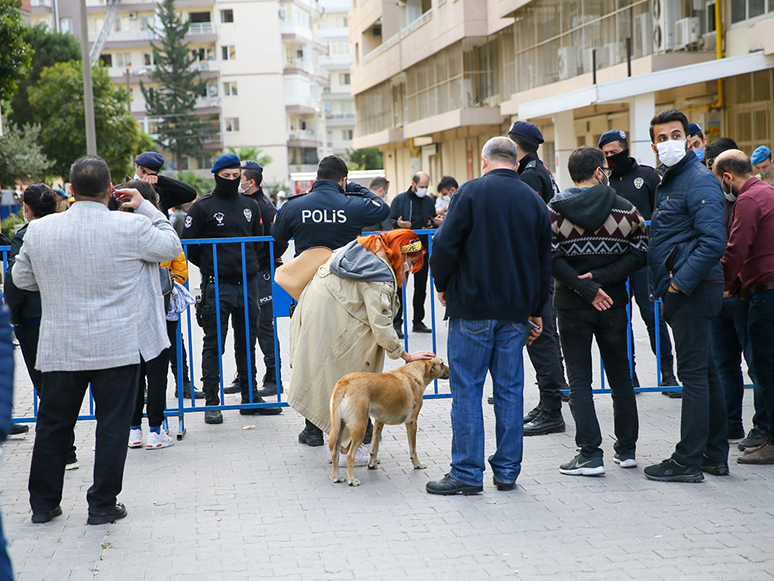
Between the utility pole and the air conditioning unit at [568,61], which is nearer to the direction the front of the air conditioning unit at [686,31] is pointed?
the utility pole

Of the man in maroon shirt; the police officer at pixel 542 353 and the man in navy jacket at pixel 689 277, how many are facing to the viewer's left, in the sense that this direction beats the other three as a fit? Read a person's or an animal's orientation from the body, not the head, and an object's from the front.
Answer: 3

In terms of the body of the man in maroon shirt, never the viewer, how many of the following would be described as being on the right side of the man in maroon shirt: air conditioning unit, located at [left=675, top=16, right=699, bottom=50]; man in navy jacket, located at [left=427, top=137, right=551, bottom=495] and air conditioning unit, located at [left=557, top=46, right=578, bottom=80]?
2

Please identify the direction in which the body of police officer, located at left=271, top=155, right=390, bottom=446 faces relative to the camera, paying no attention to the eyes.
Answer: away from the camera

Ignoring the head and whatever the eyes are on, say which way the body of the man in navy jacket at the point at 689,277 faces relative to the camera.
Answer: to the viewer's left

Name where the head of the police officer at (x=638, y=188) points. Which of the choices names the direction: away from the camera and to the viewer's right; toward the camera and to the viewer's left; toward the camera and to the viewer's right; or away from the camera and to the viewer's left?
toward the camera and to the viewer's left

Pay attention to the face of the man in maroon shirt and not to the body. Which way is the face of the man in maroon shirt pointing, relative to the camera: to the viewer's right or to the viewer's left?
to the viewer's left

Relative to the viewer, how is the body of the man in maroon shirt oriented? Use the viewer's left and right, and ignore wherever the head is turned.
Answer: facing to the left of the viewer

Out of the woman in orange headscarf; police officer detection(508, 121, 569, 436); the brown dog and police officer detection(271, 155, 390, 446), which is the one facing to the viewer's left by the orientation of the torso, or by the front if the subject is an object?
police officer detection(508, 121, 569, 436)

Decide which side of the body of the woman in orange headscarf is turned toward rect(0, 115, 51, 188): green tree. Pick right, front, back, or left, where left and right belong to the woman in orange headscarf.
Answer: left
